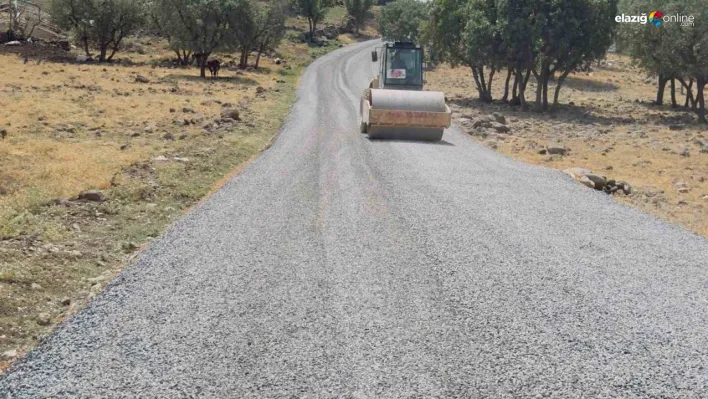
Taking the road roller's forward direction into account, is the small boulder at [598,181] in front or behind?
in front

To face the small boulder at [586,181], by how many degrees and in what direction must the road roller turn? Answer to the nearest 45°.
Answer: approximately 45° to its left

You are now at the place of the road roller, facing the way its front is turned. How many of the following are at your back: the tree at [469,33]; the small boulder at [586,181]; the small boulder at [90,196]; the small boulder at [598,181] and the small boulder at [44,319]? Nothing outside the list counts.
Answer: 1

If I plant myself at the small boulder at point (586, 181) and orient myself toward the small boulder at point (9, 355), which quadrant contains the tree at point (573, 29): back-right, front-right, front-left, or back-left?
back-right

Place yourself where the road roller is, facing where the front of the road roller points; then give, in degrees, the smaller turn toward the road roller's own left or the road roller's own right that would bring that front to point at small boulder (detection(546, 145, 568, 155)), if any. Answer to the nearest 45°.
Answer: approximately 90° to the road roller's own left

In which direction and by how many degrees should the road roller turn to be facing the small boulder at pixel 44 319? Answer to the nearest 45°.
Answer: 0° — it already faces it

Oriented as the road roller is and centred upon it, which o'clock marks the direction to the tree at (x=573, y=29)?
The tree is roughly at 7 o'clock from the road roller.

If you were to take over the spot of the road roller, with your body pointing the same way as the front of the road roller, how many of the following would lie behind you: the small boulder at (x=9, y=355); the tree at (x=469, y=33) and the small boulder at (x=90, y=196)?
1

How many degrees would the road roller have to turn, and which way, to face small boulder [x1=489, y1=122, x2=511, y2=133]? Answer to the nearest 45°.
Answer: approximately 135° to its left

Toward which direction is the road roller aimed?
toward the camera

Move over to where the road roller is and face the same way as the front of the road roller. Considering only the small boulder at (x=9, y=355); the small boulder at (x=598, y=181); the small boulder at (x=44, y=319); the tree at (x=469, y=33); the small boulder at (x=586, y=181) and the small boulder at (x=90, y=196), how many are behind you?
1

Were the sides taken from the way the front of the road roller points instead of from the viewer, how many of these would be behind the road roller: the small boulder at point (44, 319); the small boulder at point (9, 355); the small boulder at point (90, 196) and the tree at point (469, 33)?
1

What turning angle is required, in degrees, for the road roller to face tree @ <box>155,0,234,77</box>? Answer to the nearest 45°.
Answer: approximately 135° to its right

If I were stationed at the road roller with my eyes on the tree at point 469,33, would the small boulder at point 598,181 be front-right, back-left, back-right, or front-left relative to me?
back-right
